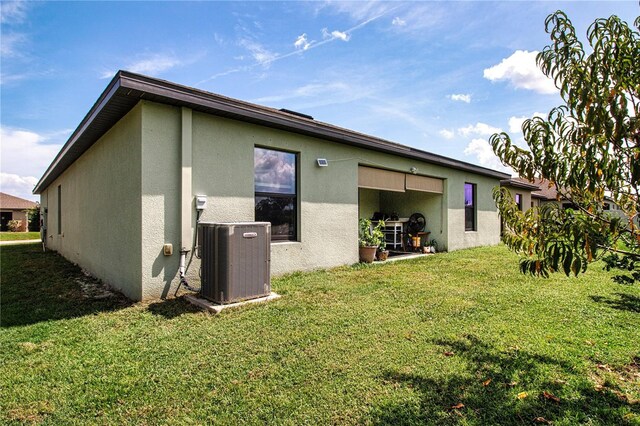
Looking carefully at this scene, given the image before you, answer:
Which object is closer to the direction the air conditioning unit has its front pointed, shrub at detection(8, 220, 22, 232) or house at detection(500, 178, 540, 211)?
the house

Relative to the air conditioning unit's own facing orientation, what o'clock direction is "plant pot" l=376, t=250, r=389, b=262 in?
The plant pot is roughly at 9 o'clock from the air conditioning unit.

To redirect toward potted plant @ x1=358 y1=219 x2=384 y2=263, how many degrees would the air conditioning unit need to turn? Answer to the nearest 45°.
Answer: approximately 90° to its left

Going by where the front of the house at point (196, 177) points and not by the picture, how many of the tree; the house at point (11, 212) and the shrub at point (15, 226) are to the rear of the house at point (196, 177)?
1

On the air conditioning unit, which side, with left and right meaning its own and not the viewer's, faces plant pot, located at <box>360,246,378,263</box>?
left

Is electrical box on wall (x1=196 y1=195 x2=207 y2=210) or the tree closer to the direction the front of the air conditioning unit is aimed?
the tree

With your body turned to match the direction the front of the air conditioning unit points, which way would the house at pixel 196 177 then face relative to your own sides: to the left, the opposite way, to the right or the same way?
the opposite way

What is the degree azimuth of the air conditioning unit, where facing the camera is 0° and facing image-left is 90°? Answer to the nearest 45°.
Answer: approximately 315°

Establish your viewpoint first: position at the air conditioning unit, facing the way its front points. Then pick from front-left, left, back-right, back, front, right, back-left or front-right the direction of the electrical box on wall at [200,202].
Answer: back

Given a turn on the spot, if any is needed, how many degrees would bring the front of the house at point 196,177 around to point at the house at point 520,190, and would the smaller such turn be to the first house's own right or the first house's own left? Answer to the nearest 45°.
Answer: approximately 90° to the first house's own right

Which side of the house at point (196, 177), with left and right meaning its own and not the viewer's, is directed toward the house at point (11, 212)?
front
